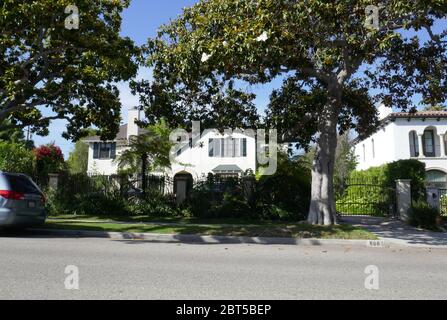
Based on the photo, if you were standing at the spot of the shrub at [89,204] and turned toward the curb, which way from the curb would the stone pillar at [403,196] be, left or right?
left

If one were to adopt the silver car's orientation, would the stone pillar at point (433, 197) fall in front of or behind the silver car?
behind

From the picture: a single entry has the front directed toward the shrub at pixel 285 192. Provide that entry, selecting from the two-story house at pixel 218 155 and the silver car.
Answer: the two-story house

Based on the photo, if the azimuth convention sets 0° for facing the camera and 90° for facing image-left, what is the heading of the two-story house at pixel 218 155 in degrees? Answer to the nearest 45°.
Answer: approximately 0°

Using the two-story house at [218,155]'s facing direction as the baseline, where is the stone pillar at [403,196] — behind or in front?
in front

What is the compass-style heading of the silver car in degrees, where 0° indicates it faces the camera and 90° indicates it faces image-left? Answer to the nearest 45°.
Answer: approximately 135°

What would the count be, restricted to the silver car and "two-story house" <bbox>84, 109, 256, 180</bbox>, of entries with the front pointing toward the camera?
1

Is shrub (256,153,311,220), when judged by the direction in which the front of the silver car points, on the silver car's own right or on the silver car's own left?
on the silver car's own right

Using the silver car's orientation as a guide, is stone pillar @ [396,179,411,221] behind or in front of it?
behind

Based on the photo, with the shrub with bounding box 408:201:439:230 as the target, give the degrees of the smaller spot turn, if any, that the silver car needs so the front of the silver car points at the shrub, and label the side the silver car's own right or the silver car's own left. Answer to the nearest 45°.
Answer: approximately 135° to the silver car's own right

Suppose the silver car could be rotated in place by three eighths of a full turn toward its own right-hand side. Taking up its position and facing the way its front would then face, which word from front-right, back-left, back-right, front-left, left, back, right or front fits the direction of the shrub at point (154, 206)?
front-left
